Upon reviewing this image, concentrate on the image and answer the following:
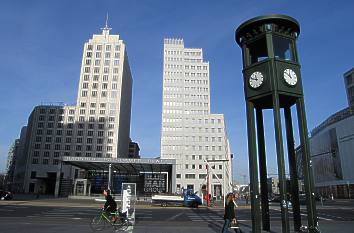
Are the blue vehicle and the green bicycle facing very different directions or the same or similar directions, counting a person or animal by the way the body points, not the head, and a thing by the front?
very different directions

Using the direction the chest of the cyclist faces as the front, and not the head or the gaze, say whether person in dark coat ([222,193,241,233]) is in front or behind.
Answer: behind

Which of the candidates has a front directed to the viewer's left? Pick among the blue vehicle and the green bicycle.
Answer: the green bicycle

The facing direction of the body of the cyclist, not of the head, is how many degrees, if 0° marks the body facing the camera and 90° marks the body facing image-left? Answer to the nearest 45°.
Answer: approximately 90°

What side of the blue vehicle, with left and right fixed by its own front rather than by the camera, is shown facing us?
right

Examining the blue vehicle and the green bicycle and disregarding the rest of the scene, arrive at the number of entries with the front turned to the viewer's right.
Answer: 1

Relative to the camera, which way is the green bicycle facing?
to the viewer's left
